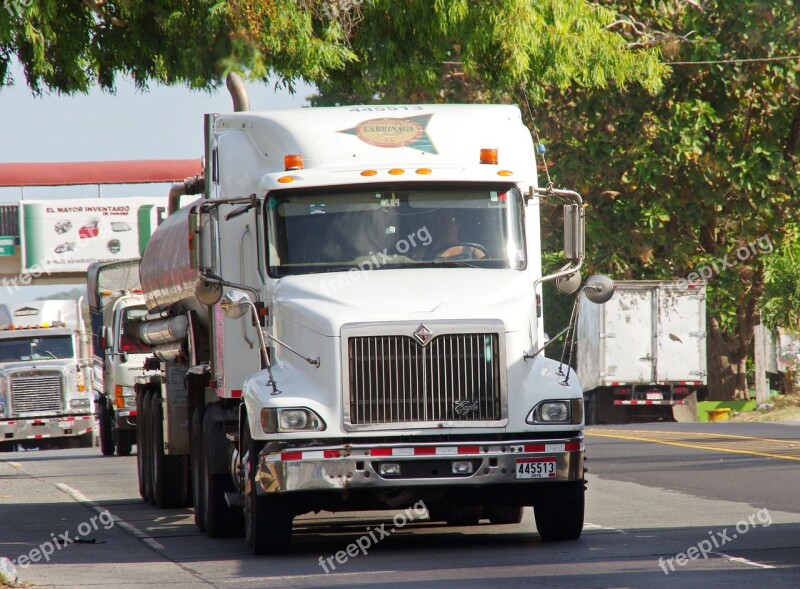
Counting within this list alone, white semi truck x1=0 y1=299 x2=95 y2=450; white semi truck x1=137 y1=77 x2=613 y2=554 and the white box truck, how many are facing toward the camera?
2

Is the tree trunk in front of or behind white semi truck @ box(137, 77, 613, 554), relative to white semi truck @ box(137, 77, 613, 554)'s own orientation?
behind

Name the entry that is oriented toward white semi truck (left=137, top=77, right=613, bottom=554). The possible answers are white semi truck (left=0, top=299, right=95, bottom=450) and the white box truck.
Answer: white semi truck (left=0, top=299, right=95, bottom=450)

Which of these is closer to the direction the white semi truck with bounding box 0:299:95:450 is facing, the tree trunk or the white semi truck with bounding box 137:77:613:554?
the white semi truck

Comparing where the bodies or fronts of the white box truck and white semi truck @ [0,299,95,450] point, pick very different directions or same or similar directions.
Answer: very different directions

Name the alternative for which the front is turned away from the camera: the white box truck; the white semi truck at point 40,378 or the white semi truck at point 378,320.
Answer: the white box truck

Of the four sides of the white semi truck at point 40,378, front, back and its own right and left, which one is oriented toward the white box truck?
left

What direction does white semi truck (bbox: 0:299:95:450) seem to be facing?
toward the camera

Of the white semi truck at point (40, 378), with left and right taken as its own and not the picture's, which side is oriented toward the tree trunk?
left

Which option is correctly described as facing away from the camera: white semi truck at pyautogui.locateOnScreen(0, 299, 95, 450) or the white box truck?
the white box truck

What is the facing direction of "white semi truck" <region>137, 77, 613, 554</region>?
toward the camera

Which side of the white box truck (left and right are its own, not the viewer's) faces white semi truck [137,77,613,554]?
back

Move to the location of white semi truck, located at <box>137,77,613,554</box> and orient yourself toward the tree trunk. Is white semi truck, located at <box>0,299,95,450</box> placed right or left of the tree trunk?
left

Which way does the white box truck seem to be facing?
away from the camera

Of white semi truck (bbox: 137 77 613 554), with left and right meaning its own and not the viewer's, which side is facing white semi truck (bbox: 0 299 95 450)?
back
